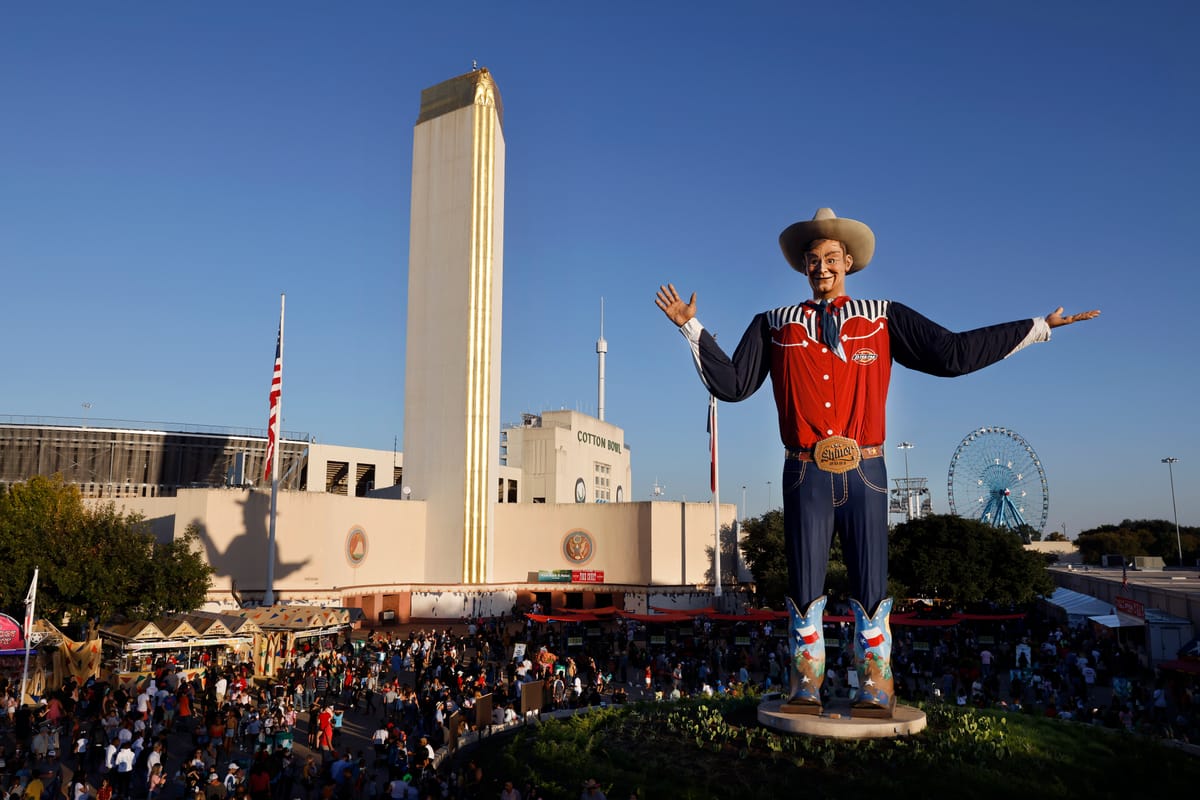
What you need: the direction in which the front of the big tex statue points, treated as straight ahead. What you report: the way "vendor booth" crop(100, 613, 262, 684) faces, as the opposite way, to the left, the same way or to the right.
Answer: the same way

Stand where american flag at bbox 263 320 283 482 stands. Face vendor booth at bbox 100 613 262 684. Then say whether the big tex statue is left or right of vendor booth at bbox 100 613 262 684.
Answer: left

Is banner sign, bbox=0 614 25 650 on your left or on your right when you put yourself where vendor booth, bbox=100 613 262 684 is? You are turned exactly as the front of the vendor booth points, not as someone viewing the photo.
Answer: on your right

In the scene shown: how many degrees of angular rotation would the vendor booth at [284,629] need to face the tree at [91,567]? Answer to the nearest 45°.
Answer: approximately 135° to its right

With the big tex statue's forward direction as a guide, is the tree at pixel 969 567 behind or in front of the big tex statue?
behind

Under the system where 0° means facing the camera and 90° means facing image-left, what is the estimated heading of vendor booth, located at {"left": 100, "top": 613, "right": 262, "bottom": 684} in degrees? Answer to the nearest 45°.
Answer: approximately 315°

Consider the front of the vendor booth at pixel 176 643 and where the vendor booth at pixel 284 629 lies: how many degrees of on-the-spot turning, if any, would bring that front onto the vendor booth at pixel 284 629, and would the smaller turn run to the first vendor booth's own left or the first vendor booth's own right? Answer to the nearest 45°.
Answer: approximately 90° to the first vendor booth's own left
